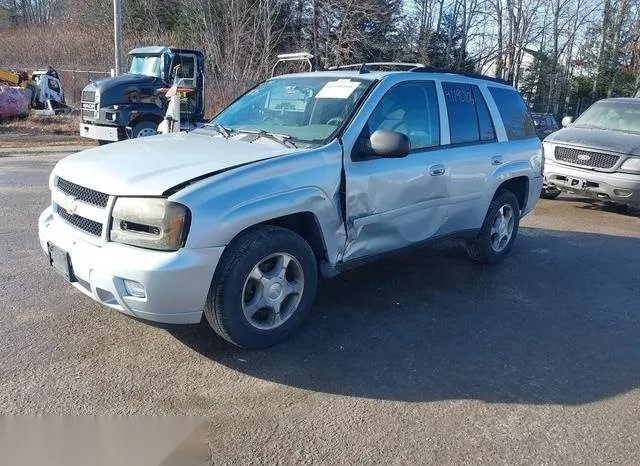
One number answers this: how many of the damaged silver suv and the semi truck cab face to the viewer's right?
0

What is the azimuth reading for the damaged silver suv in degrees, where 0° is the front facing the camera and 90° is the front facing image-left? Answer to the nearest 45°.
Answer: approximately 45°

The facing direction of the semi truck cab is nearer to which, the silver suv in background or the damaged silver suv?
the damaged silver suv

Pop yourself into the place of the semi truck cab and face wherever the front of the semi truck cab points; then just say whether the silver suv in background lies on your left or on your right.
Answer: on your left

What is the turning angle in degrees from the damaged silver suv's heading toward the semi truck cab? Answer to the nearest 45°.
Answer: approximately 135° to its right

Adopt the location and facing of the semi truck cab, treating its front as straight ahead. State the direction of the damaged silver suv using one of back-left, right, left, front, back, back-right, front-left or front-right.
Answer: front-left
